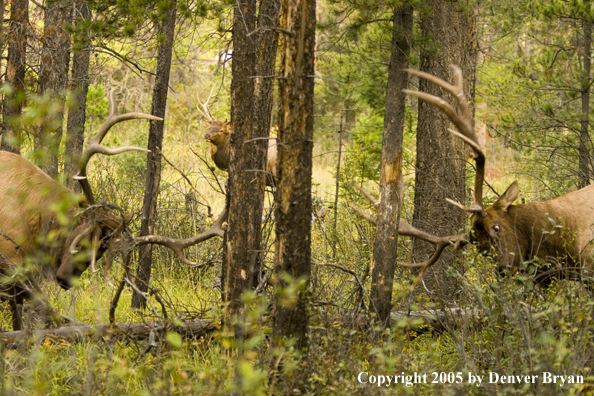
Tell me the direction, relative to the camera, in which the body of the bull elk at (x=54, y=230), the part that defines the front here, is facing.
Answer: to the viewer's right

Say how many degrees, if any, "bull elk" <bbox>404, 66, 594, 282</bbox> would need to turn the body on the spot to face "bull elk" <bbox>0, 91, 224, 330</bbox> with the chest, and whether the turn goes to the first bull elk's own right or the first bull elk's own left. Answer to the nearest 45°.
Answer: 0° — it already faces it

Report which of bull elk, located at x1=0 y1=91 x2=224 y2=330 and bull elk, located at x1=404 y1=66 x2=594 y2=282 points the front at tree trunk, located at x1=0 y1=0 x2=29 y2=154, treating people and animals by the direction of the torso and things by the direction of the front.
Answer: bull elk, located at x1=404 y1=66 x2=594 y2=282

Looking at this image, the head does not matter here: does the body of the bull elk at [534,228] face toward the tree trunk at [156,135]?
yes

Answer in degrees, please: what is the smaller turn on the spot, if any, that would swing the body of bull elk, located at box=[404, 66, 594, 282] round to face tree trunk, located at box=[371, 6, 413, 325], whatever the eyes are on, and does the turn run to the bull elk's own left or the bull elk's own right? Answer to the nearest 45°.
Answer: approximately 45° to the bull elk's own left

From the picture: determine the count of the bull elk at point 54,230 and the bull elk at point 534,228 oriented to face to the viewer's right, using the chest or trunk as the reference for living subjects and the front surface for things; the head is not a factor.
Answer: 1

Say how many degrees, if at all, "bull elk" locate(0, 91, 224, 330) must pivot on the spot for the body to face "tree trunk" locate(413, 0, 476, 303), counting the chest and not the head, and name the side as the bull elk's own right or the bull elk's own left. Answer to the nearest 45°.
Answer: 0° — it already faces it

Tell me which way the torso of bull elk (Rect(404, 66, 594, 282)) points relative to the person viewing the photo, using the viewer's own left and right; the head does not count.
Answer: facing to the left of the viewer
